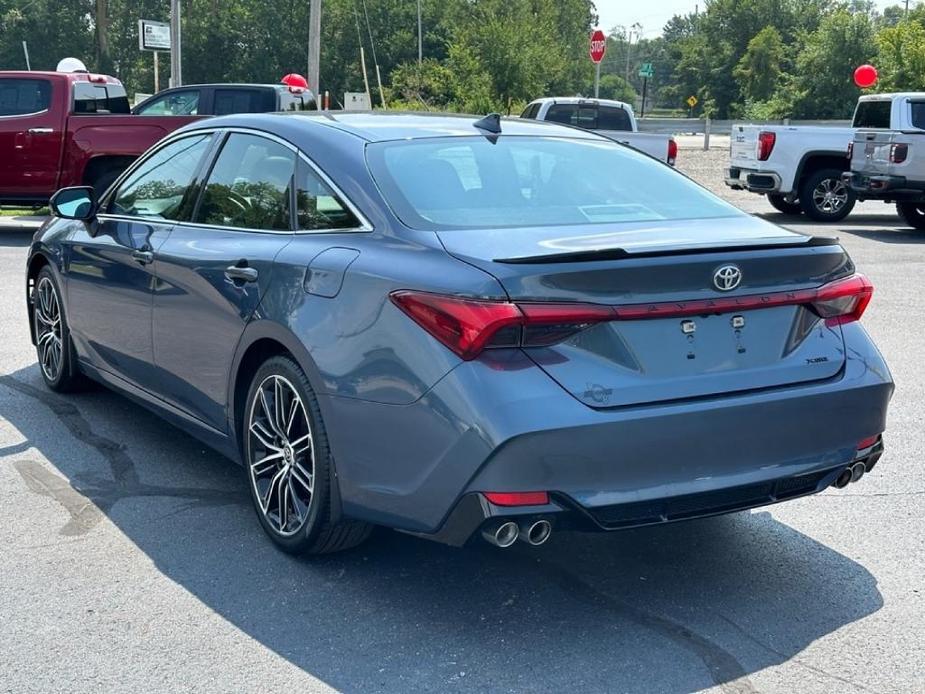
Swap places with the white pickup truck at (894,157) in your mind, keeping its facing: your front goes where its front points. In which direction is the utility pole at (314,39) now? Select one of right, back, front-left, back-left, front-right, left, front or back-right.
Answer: left

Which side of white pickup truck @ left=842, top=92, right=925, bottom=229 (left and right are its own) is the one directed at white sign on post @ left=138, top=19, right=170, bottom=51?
left

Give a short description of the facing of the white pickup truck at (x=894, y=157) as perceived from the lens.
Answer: facing away from the viewer and to the right of the viewer
